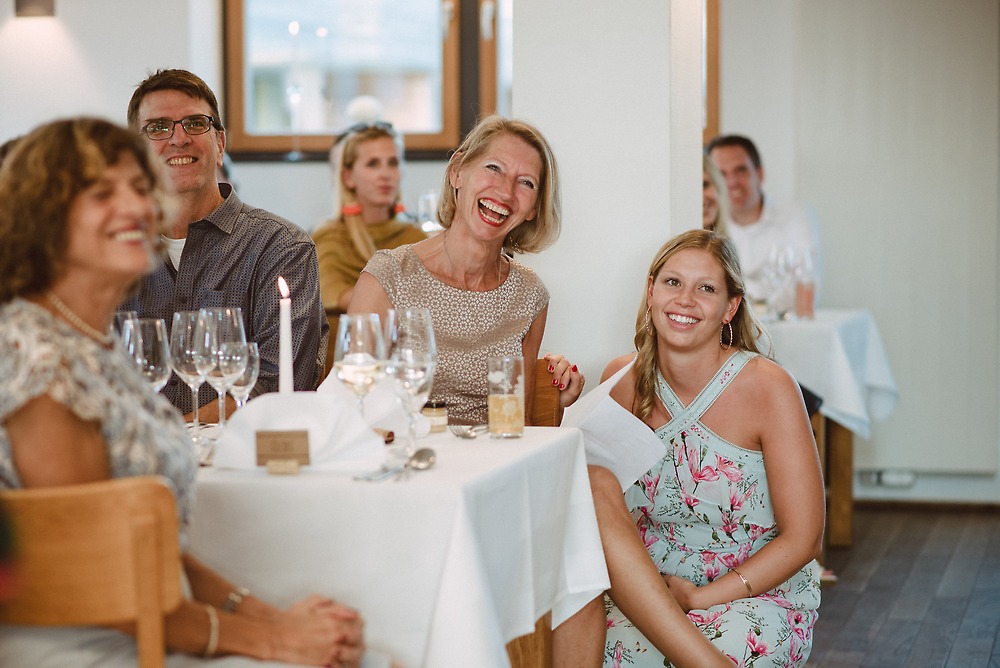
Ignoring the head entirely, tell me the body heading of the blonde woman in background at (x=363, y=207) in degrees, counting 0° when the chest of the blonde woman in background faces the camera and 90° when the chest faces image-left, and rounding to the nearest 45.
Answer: approximately 315°

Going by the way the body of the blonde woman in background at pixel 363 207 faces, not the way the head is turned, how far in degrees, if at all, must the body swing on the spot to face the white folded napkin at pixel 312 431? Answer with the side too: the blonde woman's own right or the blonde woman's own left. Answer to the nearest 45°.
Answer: approximately 45° to the blonde woman's own right

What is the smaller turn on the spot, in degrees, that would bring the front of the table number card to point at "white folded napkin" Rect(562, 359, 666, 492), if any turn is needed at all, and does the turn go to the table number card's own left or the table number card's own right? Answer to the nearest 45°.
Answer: approximately 135° to the table number card's own left

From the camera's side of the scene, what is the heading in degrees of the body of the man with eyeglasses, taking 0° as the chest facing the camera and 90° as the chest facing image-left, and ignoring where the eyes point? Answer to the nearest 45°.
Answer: approximately 45°

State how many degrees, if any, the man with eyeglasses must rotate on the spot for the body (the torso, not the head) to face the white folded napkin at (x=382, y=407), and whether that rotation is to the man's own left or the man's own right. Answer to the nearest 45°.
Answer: approximately 45° to the man's own left

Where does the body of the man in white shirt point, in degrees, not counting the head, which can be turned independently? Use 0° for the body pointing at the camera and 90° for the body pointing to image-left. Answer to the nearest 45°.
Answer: approximately 45°
